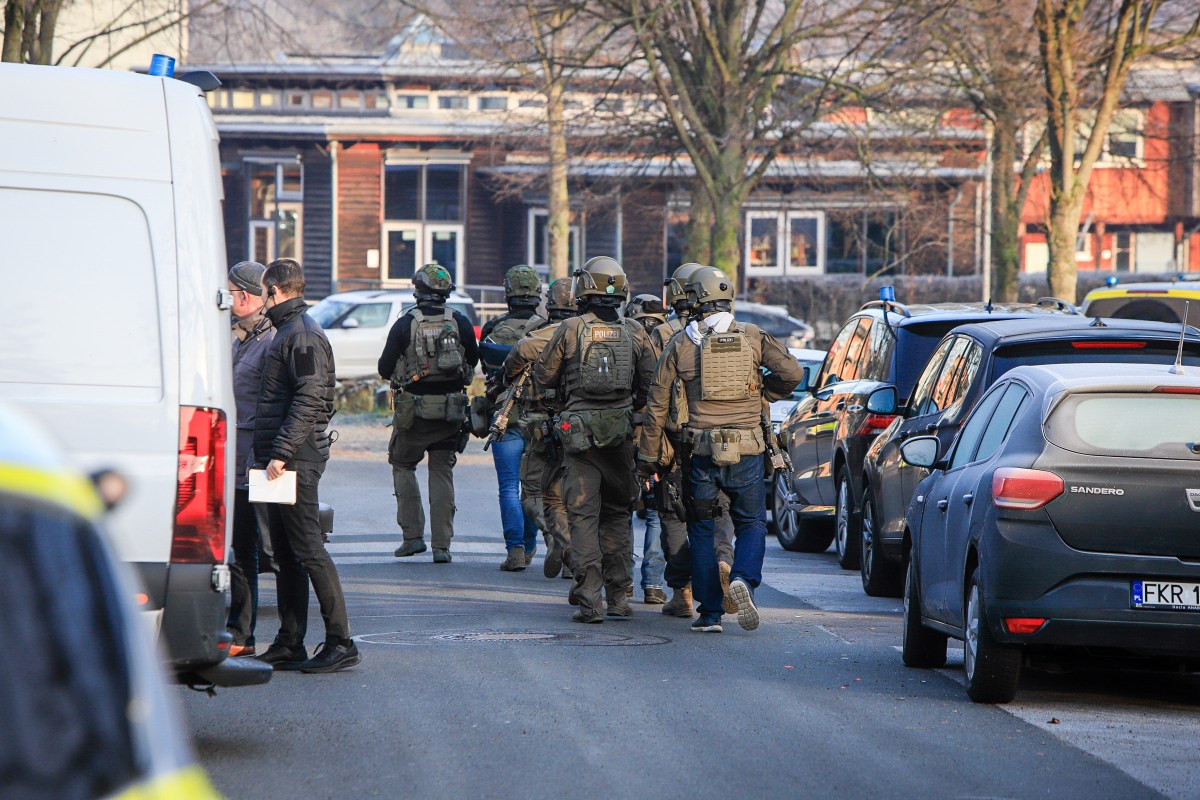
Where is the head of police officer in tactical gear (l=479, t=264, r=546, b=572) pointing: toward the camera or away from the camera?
away from the camera

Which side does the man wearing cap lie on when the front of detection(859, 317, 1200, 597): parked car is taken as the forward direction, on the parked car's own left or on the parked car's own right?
on the parked car's own left

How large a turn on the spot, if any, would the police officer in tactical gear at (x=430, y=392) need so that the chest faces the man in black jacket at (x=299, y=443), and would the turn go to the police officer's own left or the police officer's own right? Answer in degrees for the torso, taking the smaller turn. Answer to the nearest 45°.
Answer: approximately 180°

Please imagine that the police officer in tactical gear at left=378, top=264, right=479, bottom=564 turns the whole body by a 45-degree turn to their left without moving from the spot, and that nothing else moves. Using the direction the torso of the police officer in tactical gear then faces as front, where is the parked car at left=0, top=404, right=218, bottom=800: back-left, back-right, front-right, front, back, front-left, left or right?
back-left

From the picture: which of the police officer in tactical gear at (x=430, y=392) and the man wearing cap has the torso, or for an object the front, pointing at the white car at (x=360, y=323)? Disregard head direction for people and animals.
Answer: the police officer in tactical gear

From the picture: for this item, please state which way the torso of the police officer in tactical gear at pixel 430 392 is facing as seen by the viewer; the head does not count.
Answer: away from the camera

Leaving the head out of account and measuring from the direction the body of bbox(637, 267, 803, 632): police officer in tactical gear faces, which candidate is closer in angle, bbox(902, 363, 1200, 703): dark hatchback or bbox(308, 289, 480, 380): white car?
the white car

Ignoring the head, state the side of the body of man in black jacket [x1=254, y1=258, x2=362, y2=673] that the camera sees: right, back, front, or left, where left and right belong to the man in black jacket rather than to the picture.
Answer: left

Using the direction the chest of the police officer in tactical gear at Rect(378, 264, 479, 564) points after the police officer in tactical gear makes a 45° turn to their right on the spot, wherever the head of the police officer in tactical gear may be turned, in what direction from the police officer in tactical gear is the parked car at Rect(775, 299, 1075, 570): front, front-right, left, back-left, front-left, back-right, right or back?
front-right

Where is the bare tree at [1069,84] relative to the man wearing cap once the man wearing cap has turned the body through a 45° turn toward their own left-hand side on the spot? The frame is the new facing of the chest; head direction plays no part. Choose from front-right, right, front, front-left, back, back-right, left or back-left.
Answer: back

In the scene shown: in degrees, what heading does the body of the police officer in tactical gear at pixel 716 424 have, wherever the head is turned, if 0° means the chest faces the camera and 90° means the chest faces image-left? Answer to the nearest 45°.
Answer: approximately 180°

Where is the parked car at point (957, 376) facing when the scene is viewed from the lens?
facing away from the viewer and to the left of the viewer

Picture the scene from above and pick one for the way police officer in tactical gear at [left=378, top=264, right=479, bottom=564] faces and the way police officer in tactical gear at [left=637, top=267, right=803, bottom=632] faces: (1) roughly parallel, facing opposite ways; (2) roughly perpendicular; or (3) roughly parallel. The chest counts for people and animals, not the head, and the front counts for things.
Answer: roughly parallel
